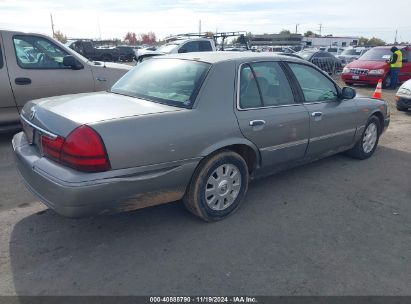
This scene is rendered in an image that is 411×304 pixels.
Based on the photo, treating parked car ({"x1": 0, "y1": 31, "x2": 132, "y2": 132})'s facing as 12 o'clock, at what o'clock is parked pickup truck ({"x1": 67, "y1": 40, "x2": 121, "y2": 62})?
parked pickup truck ({"x1": 67, "y1": 40, "x2": 121, "y2": 62}) is roughly at 9 o'clock from parked car ({"x1": 0, "y1": 31, "x2": 132, "y2": 132}).

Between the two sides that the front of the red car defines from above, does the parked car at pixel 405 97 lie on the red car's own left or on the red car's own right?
on the red car's own left

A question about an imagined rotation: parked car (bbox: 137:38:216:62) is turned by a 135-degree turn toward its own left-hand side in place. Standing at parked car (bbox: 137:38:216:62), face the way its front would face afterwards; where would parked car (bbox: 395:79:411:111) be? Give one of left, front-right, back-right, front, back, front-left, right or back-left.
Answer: front-right

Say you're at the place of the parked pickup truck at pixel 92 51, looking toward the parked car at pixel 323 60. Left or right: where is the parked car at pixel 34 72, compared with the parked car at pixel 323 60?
right

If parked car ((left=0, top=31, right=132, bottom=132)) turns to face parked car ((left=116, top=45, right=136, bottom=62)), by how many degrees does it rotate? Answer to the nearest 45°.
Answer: approximately 90° to its left

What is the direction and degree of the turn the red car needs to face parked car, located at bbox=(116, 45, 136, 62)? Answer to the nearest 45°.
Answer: approximately 90° to its right

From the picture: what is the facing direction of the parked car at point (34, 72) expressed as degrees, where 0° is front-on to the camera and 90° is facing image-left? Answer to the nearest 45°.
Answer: approximately 270°

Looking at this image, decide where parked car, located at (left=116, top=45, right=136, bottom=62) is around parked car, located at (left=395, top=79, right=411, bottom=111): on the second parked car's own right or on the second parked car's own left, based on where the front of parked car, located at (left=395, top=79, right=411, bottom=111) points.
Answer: on the second parked car's own right

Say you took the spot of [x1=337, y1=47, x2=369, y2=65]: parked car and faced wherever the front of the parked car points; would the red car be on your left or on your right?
on your left
